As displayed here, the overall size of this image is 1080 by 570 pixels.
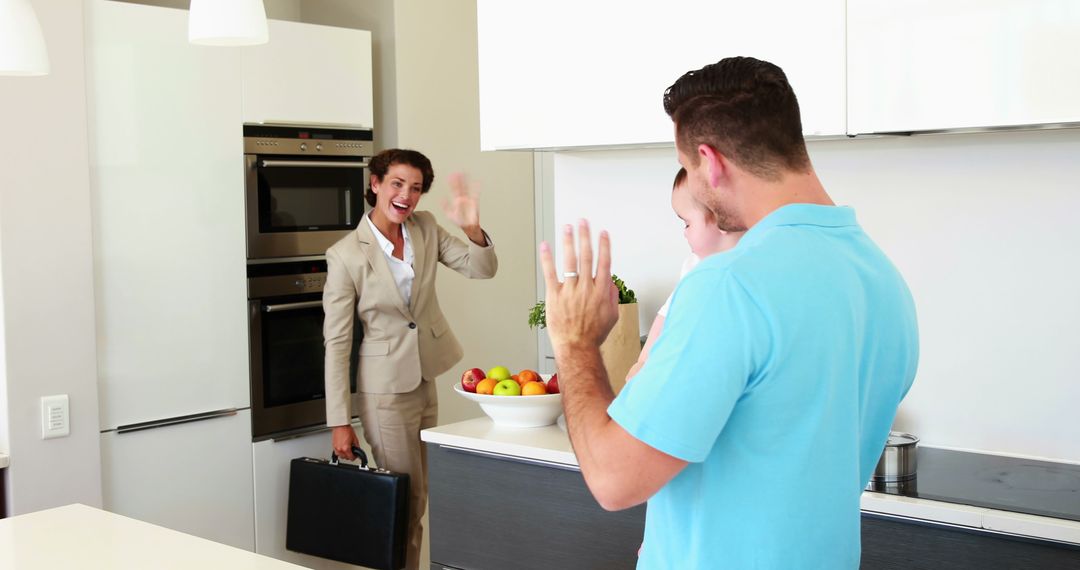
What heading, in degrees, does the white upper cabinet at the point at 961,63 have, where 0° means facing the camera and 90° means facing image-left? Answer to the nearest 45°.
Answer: approximately 0°

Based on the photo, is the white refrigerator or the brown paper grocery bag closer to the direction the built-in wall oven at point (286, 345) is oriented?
the brown paper grocery bag

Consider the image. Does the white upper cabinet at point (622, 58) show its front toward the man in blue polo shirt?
yes

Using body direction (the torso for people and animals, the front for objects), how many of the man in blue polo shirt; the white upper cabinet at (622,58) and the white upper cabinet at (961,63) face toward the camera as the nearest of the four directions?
2

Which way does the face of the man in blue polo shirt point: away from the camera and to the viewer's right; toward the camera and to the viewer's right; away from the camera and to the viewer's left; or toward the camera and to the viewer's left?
away from the camera and to the viewer's left

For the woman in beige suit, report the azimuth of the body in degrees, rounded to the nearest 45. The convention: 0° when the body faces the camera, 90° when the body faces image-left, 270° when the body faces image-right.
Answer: approximately 315°

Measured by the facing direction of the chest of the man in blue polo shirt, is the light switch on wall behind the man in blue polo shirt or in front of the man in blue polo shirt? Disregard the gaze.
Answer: in front

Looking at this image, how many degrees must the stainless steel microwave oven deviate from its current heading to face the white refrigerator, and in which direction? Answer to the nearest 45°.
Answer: approximately 90° to its right

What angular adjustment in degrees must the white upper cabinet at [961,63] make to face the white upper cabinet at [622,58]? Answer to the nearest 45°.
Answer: approximately 90° to its right

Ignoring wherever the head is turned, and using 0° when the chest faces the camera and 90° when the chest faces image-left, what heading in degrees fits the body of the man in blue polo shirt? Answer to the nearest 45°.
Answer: approximately 135°
